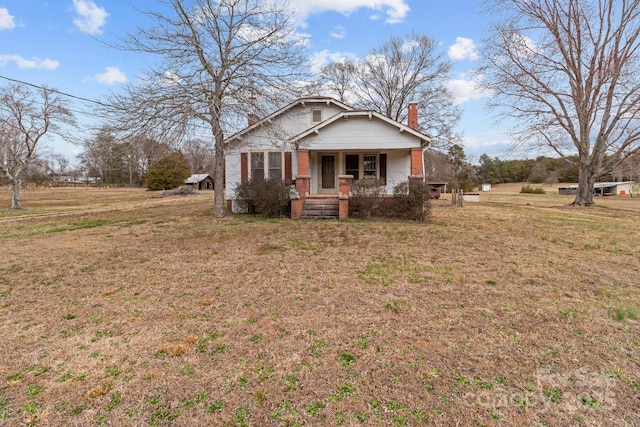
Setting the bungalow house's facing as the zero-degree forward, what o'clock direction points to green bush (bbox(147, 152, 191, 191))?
The green bush is roughly at 5 o'clock from the bungalow house.

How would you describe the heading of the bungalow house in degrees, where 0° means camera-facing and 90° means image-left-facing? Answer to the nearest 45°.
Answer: approximately 0°

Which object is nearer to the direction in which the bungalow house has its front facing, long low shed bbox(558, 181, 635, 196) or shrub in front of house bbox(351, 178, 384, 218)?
the shrub in front of house

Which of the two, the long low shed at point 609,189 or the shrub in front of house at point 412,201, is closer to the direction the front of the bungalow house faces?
the shrub in front of house

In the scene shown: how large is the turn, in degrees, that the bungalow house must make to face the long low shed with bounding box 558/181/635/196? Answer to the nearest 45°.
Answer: approximately 135° to its left

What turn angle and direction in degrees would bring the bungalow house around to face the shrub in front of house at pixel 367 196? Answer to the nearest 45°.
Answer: approximately 45° to its left
